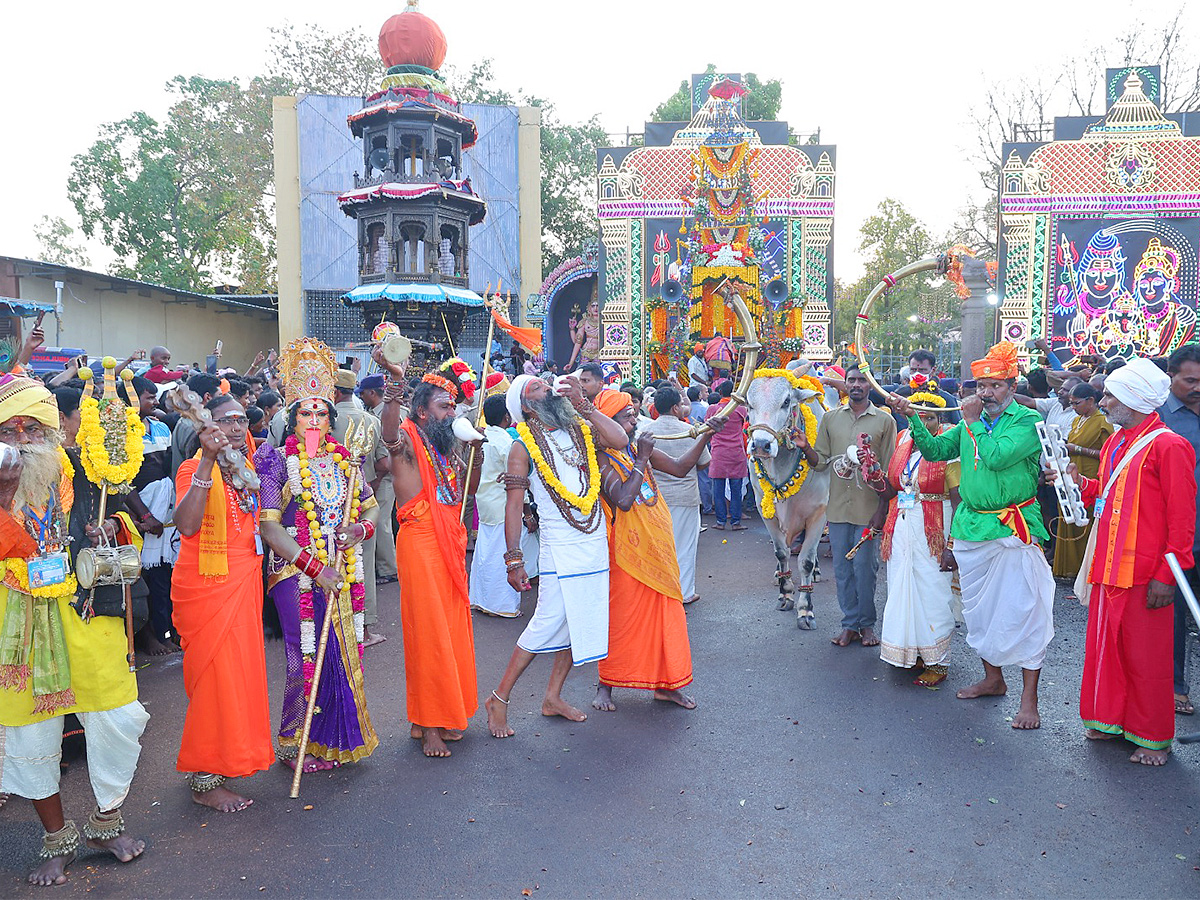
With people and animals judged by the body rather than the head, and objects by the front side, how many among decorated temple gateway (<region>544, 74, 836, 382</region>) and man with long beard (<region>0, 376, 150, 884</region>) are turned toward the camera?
2

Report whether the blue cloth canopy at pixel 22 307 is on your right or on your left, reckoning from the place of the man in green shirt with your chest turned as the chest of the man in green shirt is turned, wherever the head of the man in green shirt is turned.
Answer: on your right

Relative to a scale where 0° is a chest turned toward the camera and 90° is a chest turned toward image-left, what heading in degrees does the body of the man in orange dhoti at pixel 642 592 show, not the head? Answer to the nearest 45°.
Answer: approximately 315°

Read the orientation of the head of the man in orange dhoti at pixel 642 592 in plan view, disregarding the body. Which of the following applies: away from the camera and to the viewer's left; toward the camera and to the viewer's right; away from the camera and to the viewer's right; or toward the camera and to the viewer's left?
toward the camera and to the viewer's right

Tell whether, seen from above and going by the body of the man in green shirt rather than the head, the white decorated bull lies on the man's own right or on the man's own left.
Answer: on the man's own right

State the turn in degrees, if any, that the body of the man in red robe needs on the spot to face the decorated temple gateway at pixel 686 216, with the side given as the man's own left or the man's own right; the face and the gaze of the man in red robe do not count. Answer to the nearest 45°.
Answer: approximately 90° to the man's own right

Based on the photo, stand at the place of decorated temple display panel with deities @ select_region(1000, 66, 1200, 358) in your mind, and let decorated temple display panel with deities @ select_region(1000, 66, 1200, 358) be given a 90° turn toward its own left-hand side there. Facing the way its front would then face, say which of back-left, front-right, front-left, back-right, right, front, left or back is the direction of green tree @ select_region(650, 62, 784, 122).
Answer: back-left

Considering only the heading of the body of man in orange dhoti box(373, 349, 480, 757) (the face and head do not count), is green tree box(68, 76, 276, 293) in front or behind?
behind
